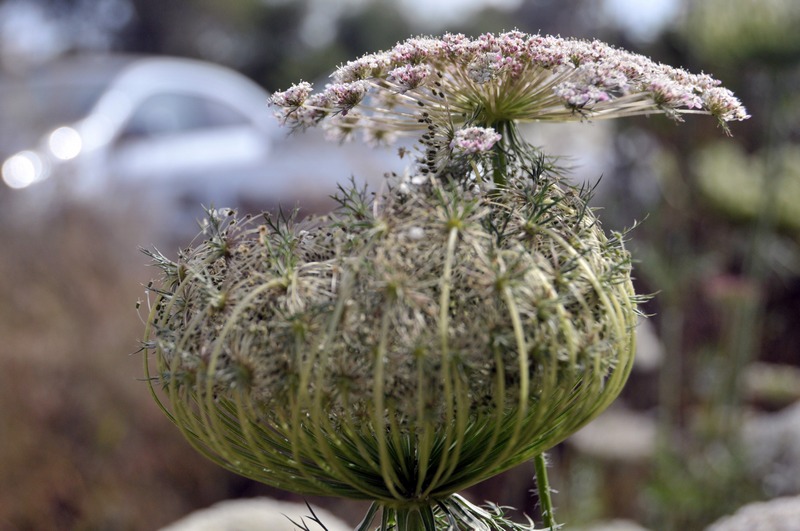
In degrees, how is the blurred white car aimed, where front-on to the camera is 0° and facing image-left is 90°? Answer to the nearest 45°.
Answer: approximately 45°

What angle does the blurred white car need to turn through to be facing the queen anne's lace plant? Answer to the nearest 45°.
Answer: approximately 45° to its left

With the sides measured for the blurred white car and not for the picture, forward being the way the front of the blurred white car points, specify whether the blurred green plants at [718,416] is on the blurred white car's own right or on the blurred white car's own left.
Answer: on the blurred white car's own left

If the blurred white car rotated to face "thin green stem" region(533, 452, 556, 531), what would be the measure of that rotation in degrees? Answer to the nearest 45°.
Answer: approximately 45° to its left
